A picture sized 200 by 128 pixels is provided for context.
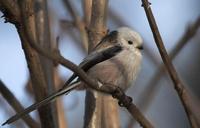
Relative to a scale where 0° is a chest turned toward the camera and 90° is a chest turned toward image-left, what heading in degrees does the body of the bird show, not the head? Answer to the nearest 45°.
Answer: approximately 270°

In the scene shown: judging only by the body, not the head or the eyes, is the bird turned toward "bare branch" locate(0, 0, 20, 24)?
no

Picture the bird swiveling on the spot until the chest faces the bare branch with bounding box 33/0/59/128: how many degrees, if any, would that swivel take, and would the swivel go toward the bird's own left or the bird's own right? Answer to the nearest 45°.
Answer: approximately 135° to the bird's own right
